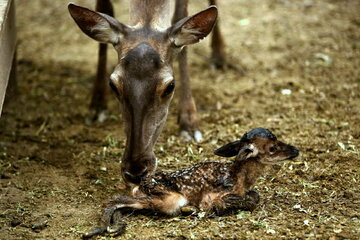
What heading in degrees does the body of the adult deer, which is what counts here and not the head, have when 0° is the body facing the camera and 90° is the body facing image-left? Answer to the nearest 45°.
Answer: approximately 0°

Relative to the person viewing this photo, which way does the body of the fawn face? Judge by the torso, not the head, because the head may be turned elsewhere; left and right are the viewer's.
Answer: facing to the right of the viewer

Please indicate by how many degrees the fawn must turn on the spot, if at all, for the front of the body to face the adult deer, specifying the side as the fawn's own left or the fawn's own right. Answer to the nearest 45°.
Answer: approximately 135° to the fawn's own left

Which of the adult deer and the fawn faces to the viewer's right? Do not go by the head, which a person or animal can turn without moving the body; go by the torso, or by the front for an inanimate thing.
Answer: the fawn

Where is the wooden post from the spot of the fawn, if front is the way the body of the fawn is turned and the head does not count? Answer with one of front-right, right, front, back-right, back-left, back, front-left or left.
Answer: back-left

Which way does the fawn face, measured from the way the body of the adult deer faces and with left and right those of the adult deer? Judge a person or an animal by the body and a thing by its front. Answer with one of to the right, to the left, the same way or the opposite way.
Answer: to the left

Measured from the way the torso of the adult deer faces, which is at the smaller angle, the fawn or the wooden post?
the fawn

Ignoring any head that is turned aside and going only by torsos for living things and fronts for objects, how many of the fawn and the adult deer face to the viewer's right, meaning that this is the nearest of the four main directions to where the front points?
1

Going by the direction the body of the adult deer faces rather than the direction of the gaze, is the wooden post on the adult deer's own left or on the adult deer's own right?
on the adult deer's own right
